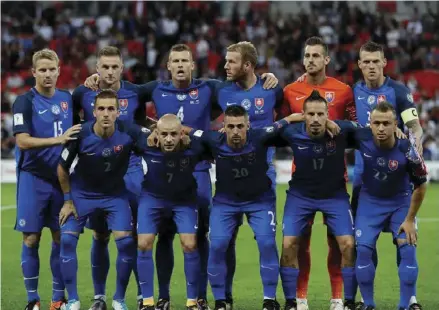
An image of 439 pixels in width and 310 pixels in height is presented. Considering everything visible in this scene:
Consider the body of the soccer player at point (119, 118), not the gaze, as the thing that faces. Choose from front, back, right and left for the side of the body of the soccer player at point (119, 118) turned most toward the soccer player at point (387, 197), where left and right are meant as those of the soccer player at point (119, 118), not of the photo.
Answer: left

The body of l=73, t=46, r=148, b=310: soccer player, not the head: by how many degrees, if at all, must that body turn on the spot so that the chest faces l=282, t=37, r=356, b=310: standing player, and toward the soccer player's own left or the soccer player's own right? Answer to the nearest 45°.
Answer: approximately 90° to the soccer player's own left

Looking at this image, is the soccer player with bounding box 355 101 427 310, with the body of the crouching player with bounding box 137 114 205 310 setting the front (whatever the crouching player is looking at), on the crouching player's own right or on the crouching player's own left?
on the crouching player's own left

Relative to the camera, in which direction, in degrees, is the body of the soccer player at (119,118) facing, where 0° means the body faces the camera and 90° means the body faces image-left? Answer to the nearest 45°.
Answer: approximately 0°
